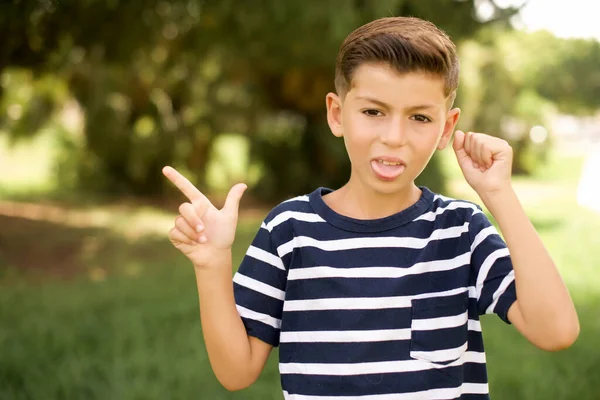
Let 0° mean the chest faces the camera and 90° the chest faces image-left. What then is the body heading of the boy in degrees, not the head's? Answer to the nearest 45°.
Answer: approximately 0°

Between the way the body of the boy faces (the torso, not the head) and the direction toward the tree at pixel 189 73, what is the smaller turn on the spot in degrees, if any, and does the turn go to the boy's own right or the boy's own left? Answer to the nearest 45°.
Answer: approximately 180°
